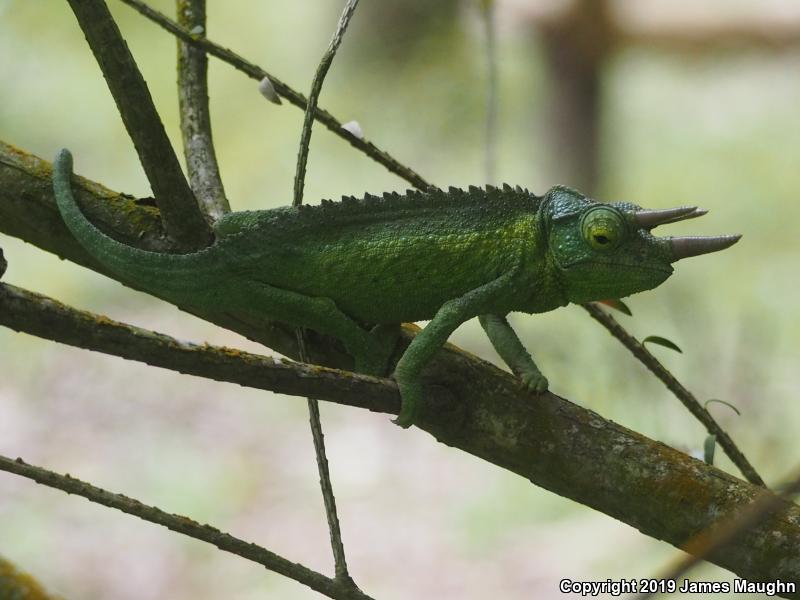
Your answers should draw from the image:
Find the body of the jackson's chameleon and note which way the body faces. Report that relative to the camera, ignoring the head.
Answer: to the viewer's right

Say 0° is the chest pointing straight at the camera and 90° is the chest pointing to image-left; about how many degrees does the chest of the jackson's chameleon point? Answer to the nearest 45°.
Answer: approximately 270°
